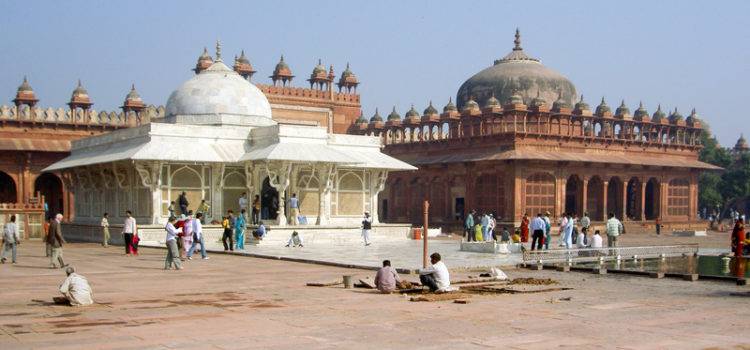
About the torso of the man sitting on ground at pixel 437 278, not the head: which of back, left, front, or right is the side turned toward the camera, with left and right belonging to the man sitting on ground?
left

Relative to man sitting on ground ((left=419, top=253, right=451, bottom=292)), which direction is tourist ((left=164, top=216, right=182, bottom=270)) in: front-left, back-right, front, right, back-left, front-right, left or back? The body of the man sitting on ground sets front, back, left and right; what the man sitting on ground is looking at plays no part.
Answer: front-right

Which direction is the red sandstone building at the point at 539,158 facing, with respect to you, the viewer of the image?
facing the viewer and to the right of the viewer

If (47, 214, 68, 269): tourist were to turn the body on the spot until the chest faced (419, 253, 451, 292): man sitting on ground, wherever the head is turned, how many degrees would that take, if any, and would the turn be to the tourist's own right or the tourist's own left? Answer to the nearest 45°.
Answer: approximately 45° to the tourist's own right

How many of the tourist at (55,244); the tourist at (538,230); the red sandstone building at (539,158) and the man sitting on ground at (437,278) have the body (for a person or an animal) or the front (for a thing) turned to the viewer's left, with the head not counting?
1

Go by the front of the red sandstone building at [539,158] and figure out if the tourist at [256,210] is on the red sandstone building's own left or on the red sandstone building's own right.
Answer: on the red sandstone building's own right

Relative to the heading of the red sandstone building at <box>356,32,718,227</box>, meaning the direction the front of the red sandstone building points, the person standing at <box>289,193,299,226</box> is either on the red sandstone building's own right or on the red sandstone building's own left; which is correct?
on the red sandstone building's own right

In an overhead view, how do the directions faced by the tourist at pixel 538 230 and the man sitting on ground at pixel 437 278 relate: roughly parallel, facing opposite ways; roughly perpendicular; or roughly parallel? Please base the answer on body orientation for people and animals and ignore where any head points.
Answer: roughly perpendicular

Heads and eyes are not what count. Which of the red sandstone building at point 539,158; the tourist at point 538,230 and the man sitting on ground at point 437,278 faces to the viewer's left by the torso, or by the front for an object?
the man sitting on ground
